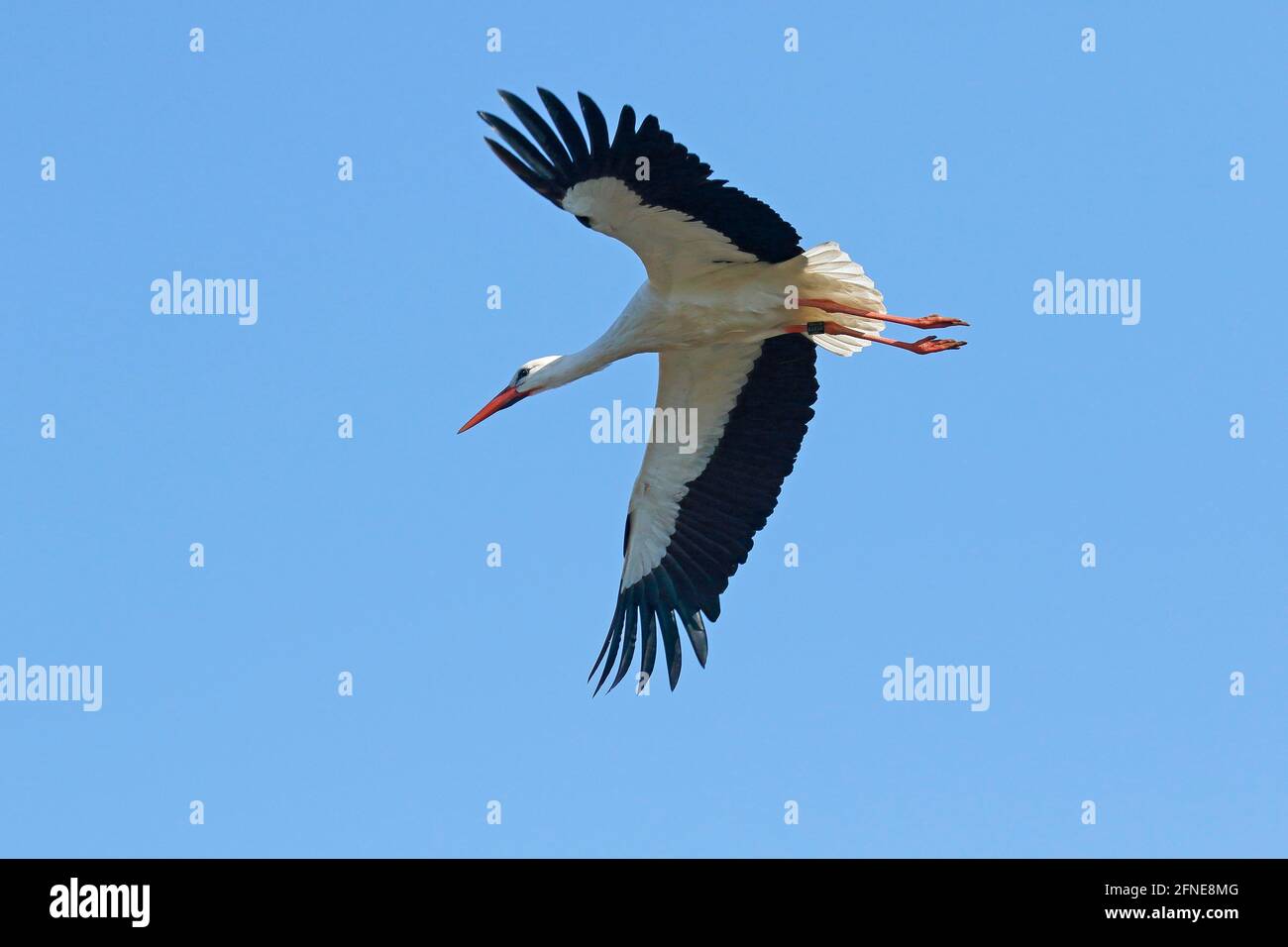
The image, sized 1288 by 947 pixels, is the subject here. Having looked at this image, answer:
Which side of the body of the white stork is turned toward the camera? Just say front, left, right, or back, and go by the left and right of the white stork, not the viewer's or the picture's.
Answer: left
